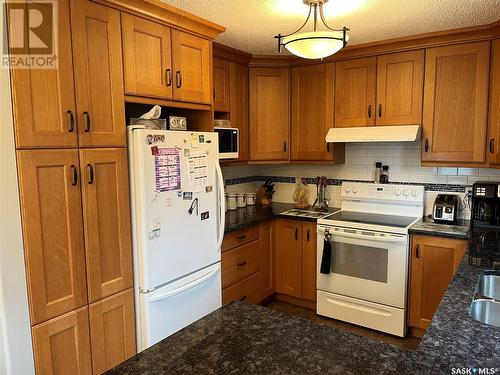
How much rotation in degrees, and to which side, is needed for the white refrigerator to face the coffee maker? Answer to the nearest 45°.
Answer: approximately 45° to its left

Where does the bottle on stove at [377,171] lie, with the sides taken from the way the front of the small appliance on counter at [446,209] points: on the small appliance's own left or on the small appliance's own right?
on the small appliance's own right

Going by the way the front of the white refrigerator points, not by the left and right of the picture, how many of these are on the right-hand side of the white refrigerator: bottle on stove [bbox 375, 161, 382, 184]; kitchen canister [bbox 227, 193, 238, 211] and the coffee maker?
0

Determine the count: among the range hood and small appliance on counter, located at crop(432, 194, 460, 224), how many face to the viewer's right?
0

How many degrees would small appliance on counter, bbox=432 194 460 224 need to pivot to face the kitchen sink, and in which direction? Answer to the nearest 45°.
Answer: approximately 45° to its left

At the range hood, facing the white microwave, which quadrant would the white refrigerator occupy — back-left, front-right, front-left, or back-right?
front-left

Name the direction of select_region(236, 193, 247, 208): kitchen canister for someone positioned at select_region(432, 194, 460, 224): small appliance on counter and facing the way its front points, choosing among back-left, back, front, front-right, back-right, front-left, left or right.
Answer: front-right

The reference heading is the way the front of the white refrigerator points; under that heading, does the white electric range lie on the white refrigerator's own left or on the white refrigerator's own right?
on the white refrigerator's own left

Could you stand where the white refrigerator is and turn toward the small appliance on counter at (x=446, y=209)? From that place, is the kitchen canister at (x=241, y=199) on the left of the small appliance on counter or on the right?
left

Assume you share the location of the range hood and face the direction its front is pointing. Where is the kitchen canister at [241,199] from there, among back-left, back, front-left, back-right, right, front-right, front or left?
front-right

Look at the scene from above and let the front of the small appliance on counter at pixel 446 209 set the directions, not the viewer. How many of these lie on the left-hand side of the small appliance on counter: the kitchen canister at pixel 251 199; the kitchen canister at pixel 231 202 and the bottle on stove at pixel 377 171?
0

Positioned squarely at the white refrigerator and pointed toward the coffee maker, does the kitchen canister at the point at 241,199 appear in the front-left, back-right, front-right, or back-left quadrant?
front-left

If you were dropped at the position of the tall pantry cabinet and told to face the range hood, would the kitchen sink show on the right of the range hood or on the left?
right

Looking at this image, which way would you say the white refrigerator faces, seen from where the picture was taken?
facing the viewer and to the right of the viewer

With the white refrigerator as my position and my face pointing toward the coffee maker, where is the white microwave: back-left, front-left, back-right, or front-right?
front-left

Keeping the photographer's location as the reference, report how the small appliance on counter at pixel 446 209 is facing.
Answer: facing the viewer and to the left of the viewer

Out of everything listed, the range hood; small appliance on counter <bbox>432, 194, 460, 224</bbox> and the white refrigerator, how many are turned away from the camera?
0
